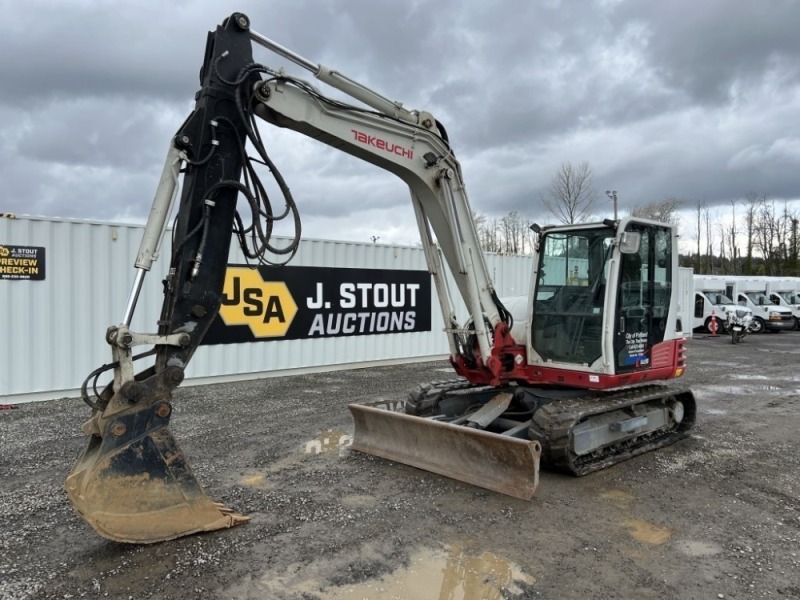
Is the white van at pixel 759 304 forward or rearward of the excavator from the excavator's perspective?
rearward

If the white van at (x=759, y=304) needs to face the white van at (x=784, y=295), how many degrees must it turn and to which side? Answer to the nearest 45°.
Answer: approximately 135° to its left

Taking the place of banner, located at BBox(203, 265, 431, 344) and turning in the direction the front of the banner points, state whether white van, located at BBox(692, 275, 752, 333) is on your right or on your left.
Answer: on your left

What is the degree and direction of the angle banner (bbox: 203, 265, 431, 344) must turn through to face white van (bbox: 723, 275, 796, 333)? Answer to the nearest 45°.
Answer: approximately 135° to its left

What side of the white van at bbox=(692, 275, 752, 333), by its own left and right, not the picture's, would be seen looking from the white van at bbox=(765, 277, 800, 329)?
left

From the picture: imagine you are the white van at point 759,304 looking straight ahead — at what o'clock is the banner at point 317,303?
The banner is roughly at 2 o'clock from the white van.

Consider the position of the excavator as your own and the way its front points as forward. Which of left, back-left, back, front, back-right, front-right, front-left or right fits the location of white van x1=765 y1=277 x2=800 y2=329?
back
